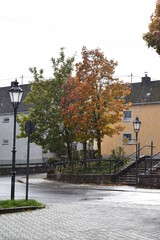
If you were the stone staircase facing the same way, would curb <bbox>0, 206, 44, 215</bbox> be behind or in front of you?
in front

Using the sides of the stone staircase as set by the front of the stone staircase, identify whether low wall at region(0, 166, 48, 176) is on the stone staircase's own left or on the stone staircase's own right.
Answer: on the stone staircase's own right

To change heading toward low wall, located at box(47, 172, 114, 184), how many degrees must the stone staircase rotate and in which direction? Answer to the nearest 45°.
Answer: approximately 45° to its right

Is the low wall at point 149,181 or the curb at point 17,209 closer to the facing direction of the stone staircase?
the curb

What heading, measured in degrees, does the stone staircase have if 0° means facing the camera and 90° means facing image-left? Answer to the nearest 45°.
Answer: approximately 45°
